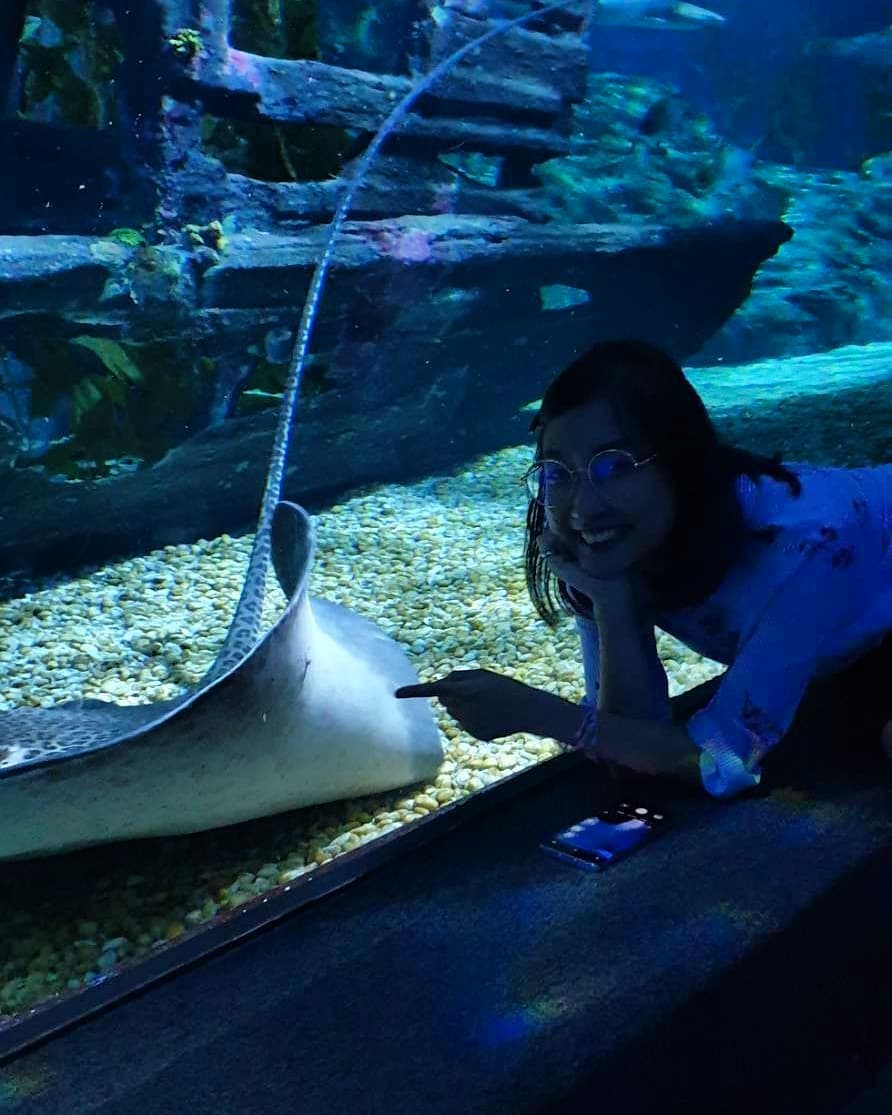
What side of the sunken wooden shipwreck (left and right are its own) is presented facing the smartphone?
right

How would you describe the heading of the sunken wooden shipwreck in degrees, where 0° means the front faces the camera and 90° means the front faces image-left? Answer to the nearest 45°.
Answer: approximately 270°

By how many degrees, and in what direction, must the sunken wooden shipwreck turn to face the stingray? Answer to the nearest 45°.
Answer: approximately 90° to its right
